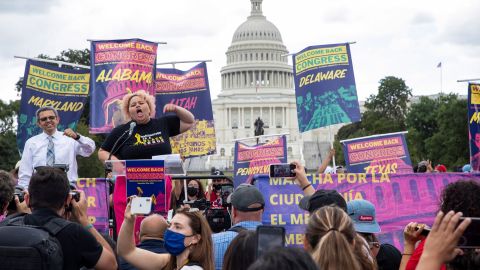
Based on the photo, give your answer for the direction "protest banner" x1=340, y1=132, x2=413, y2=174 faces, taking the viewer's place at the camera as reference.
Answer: facing the viewer

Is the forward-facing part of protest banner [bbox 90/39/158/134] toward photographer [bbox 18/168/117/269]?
yes

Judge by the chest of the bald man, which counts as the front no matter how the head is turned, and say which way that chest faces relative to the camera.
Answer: away from the camera

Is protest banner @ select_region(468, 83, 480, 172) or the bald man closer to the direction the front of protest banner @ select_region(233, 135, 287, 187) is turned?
the bald man

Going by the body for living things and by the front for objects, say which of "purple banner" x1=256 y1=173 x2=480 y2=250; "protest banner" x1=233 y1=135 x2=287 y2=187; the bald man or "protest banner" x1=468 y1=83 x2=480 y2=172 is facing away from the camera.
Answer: the bald man

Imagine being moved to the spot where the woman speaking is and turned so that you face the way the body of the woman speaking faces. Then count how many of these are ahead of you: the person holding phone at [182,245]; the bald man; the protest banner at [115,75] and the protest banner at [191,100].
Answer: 2

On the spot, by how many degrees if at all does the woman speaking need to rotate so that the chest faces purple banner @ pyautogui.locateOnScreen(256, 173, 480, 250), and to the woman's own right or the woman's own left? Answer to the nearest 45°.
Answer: approximately 90° to the woman's own left

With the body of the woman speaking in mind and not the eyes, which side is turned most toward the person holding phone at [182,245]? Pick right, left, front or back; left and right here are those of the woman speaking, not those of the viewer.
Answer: front

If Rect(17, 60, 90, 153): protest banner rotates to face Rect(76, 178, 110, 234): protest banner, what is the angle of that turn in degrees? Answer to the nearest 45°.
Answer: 0° — it already faces it

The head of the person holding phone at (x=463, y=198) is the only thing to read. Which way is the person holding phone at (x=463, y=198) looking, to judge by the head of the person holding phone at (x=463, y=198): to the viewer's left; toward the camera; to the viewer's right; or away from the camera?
away from the camera

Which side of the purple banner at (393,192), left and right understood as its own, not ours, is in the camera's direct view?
front

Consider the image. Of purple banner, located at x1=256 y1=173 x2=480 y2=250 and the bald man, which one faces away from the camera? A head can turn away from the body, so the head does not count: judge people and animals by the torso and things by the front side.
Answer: the bald man

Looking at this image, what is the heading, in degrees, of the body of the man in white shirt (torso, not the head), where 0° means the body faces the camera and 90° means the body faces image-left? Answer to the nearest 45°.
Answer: approximately 0°

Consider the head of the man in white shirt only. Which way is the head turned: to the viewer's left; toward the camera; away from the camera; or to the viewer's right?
toward the camera

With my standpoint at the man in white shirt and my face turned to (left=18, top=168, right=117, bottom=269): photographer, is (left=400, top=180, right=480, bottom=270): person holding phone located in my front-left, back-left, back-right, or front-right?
front-left

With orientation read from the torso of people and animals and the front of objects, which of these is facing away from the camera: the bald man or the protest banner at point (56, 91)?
the bald man

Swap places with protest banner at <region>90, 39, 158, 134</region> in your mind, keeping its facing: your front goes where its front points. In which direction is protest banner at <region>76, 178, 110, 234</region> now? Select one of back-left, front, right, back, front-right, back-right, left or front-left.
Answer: front

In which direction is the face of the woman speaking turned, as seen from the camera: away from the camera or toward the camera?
toward the camera
